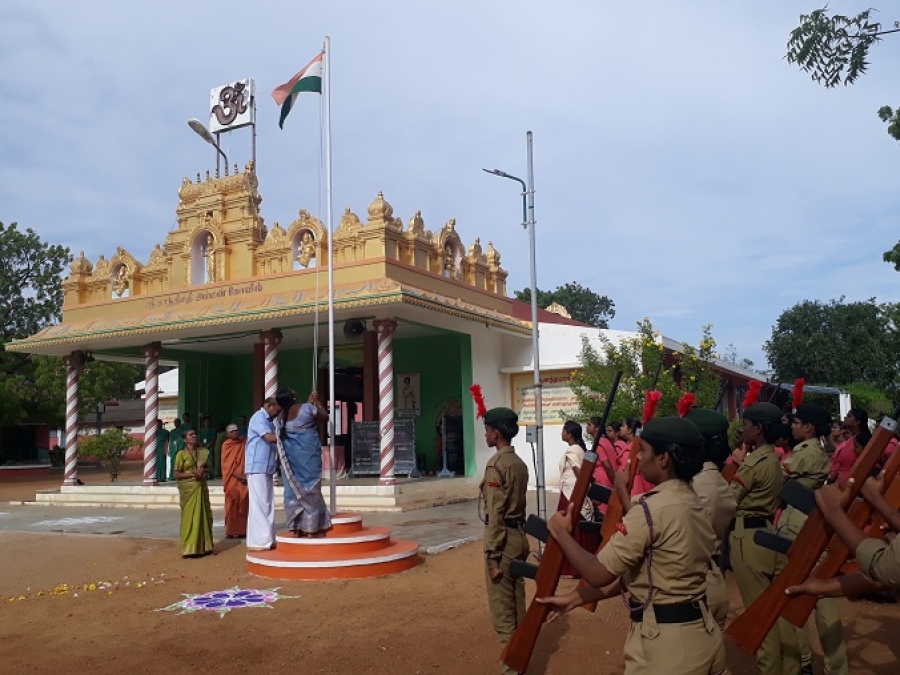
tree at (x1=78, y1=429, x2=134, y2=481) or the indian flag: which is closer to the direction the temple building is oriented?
the indian flag

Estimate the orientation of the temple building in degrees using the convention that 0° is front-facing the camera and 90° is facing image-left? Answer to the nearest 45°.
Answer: approximately 45°

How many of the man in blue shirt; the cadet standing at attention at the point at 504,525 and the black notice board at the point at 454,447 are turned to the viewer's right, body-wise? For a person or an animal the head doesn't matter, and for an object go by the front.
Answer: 1

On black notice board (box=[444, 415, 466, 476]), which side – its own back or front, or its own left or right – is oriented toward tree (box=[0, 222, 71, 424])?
right

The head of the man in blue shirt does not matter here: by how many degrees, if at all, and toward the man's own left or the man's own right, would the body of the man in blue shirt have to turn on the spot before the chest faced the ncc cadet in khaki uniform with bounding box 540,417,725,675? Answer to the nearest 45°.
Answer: approximately 90° to the man's own right

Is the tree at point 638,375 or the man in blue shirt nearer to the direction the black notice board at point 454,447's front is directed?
the man in blue shirt

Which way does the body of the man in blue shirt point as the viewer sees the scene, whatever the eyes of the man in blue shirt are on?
to the viewer's right

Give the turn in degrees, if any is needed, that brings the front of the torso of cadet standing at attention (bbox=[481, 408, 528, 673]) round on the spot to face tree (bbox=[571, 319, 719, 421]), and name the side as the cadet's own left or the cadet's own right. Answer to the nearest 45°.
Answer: approximately 90° to the cadet's own right

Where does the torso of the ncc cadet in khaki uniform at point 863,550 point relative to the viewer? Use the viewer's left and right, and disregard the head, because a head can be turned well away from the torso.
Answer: facing to the left of the viewer

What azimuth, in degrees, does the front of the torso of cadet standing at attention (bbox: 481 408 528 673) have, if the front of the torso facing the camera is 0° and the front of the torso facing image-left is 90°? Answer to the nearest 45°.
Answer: approximately 90°

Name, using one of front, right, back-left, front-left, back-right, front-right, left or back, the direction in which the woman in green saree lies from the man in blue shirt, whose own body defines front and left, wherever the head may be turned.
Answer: back-left

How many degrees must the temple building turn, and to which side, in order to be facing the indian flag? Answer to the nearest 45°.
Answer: approximately 45° to its left
